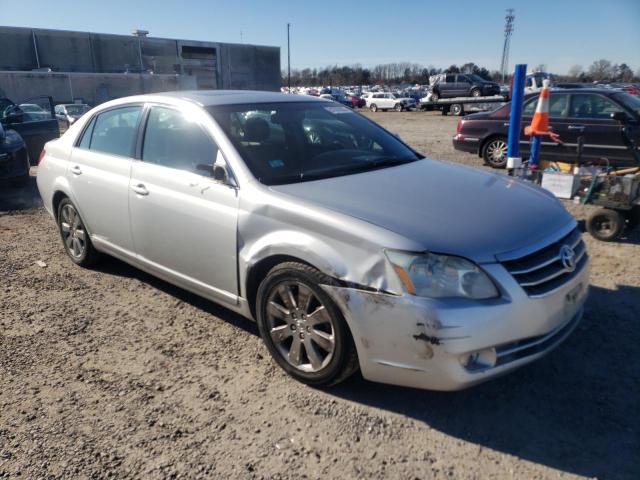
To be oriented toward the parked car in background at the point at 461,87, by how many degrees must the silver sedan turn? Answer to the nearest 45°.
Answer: approximately 135° to its left

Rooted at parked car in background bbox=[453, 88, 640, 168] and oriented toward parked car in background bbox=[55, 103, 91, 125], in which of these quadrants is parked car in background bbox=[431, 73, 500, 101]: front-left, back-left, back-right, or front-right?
front-right

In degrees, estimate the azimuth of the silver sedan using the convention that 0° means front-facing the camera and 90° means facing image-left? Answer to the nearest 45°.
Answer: approximately 315°

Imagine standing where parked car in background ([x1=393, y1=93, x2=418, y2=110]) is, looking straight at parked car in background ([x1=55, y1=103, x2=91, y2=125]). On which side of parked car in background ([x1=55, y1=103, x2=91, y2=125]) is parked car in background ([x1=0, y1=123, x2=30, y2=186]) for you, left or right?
left

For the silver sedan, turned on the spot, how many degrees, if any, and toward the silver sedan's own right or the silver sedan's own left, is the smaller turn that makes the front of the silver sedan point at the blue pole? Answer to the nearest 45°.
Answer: approximately 90° to the silver sedan's own left

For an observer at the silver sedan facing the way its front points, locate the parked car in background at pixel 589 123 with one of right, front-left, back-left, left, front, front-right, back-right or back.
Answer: left

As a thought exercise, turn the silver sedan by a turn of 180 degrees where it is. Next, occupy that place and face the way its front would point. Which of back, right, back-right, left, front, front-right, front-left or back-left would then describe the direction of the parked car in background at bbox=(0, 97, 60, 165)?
front

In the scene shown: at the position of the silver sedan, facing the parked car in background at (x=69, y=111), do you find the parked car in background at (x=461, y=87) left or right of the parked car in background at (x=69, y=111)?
right

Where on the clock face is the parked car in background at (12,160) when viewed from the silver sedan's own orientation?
The parked car in background is roughly at 6 o'clock from the silver sedan.

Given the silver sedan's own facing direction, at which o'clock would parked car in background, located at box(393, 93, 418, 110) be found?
The parked car in background is roughly at 8 o'clock from the silver sedan.
